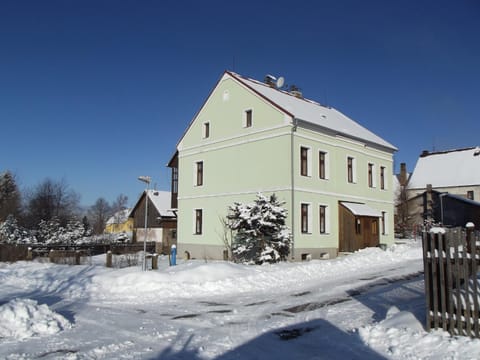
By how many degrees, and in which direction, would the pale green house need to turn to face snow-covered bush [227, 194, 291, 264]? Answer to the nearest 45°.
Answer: approximately 45° to its right

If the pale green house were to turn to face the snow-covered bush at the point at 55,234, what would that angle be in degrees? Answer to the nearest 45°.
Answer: approximately 180°

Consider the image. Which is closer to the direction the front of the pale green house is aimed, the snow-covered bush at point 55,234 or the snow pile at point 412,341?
the snow pile

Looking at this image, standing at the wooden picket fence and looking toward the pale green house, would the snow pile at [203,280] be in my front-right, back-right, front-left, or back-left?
front-left

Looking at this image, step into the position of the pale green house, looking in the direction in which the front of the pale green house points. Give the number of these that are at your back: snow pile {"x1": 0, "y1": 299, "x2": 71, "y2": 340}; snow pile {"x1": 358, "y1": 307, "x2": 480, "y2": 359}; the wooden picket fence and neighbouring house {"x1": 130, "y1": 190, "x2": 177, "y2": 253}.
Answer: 1

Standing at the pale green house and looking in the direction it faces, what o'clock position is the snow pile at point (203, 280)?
The snow pile is roughly at 2 o'clock from the pale green house.

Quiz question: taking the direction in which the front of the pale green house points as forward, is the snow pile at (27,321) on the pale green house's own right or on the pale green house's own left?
on the pale green house's own right

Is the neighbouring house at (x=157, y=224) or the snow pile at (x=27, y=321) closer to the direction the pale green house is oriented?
the snow pile

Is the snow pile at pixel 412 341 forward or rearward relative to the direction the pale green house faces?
forward

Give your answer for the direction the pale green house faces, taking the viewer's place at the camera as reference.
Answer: facing the viewer and to the right of the viewer

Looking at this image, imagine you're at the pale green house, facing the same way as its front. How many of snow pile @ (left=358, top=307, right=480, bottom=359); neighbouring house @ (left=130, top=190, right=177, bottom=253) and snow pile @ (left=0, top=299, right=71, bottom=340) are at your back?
1

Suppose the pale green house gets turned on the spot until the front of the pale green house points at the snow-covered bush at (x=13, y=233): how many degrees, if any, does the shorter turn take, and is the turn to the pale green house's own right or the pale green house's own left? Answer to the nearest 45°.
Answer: approximately 135° to the pale green house's own right

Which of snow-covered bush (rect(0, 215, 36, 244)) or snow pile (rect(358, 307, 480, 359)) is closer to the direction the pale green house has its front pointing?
the snow pile
